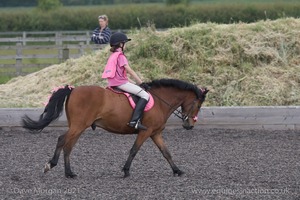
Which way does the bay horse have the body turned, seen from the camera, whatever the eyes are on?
to the viewer's right

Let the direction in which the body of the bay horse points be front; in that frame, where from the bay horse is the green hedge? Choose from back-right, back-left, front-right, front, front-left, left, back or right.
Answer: left

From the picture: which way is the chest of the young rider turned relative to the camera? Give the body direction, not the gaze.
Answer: to the viewer's right

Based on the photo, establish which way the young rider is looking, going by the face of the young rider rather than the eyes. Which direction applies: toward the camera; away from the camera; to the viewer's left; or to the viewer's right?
to the viewer's right

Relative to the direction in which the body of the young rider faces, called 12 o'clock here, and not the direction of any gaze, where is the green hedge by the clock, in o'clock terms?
The green hedge is roughly at 9 o'clock from the young rider.
